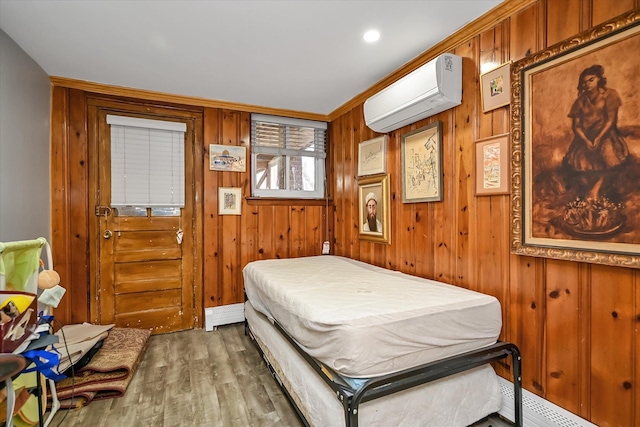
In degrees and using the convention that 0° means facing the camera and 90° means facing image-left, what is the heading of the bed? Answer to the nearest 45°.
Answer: approximately 315°

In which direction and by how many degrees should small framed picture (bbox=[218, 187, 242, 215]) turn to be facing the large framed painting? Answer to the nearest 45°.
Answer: approximately 45° to its left

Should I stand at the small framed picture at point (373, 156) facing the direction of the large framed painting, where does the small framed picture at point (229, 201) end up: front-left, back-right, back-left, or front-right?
back-right

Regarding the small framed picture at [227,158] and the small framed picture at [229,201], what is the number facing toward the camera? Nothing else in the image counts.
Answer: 2

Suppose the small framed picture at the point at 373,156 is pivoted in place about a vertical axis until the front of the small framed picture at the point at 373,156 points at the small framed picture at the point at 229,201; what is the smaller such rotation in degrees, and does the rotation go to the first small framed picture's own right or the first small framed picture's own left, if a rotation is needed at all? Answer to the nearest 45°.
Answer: approximately 45° to the first small framed picture's own right

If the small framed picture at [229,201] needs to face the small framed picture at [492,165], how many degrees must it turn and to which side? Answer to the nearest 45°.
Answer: approximately 45° to its left

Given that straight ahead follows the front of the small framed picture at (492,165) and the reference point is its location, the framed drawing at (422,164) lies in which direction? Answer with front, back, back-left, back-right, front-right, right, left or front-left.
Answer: right

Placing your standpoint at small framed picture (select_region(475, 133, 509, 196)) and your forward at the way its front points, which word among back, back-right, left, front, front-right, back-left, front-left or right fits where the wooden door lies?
front-right

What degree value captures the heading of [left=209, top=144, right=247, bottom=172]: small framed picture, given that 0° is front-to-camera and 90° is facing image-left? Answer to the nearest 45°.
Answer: approximately 0°

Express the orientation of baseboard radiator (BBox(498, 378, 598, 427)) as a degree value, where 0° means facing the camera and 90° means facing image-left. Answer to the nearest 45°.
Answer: approximately 45°
